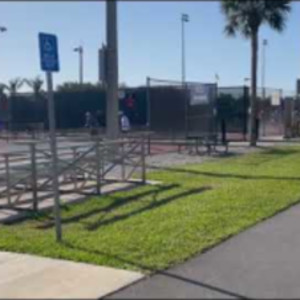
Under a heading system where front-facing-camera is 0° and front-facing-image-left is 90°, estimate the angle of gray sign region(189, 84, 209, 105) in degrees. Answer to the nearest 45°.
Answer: approximately 0°

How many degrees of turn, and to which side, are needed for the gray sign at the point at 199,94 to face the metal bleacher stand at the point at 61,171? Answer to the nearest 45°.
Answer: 0° — it already faces it

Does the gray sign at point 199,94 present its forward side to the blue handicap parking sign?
yes

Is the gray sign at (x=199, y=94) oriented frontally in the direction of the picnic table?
yes

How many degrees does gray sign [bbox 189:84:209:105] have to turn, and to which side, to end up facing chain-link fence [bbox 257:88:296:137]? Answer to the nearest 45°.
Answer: approximately 135° to its left

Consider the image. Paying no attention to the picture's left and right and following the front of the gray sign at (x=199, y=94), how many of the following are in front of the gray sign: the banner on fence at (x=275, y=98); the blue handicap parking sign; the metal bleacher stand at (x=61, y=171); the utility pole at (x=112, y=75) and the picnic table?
4
